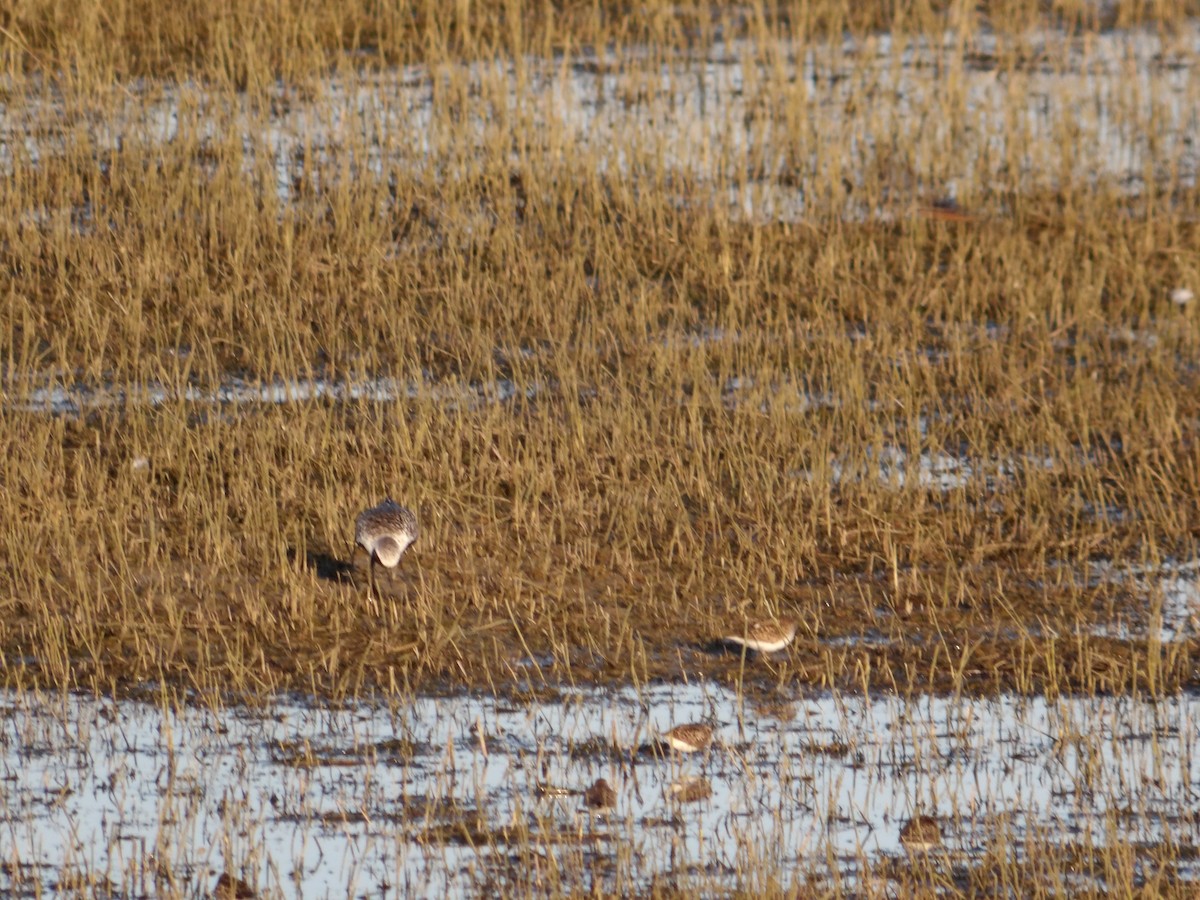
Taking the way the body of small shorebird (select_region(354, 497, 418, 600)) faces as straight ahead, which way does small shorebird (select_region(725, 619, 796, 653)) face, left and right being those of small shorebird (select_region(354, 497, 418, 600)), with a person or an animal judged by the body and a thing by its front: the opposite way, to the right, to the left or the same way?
to the right
